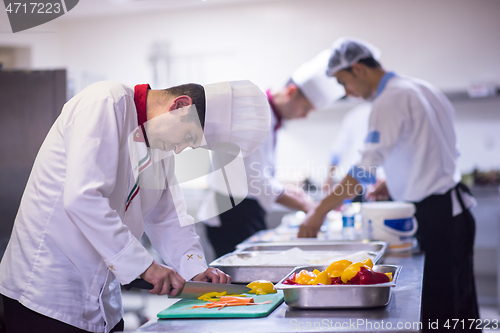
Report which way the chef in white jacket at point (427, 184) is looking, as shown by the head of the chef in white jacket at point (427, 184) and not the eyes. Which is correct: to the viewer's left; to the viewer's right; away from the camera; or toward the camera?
to the viewer's left

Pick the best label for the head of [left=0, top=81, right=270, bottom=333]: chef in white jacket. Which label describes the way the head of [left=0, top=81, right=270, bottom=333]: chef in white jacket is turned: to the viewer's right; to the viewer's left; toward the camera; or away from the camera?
to the viewer's right

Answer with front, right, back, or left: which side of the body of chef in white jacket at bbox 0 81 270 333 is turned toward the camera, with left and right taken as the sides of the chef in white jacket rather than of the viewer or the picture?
right

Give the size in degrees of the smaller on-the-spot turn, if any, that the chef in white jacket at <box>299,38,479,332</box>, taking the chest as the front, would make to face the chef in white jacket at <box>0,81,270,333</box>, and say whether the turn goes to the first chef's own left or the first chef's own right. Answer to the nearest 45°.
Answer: approximately 45° to the first chef's own left

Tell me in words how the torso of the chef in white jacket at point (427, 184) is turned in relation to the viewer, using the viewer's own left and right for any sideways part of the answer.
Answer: facing to the left of the viewer
